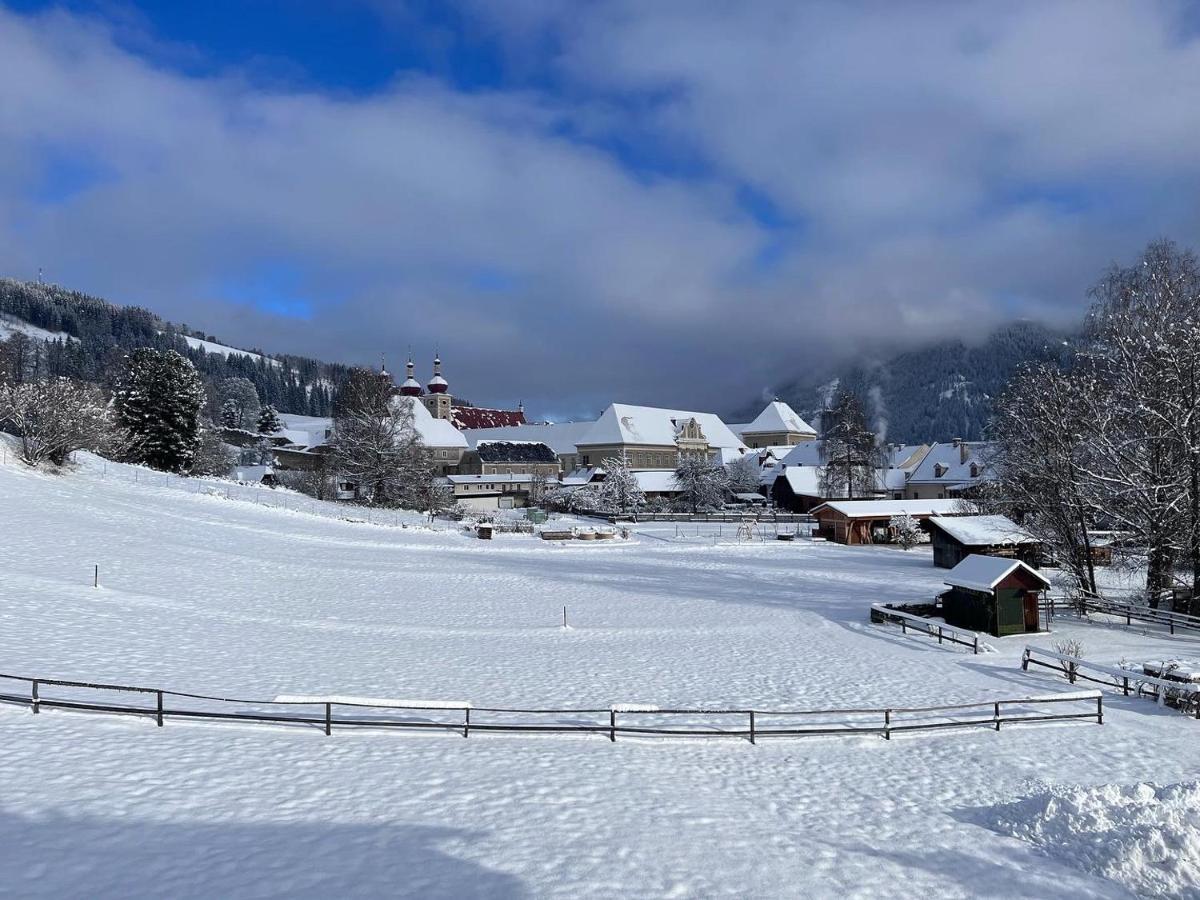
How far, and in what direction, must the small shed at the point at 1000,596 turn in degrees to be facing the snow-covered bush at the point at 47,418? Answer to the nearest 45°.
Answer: approximately 135° to its right

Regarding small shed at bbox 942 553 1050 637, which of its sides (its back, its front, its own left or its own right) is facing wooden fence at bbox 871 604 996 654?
right

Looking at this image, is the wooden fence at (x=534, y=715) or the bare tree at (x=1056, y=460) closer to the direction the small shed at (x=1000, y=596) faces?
the wooden fence

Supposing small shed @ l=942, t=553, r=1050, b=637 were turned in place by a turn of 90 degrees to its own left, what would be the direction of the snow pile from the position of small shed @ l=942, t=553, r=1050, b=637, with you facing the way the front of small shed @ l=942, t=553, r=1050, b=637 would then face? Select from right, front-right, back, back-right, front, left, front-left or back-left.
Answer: back-right

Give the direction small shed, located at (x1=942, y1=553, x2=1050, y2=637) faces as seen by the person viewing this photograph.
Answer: facing the viewer and to the right of the viewer

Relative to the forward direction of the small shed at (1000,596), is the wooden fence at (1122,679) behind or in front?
in front

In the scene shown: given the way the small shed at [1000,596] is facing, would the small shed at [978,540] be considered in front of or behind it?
behind

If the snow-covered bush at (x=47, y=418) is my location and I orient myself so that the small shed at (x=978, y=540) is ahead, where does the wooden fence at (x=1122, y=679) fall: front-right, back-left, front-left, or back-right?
front-right

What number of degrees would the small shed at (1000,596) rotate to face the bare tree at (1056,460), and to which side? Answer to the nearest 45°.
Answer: approximately 135° to its left
